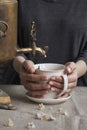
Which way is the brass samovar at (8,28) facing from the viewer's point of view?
to the viewer's right
